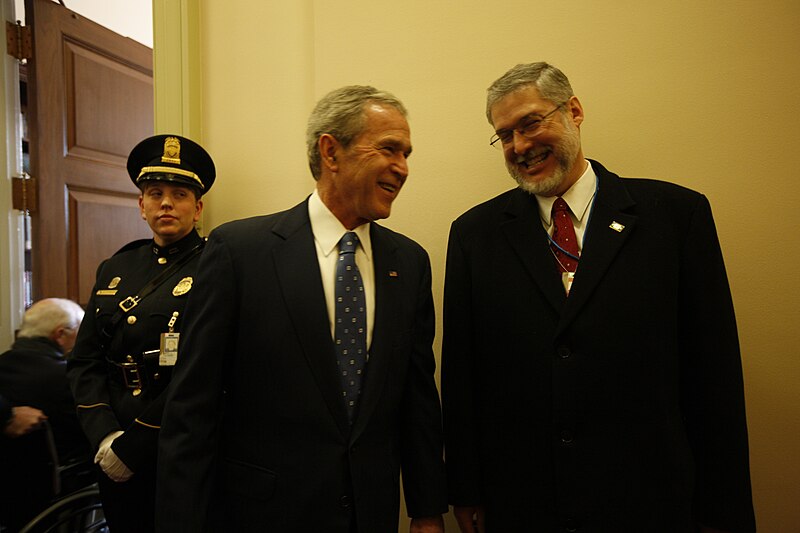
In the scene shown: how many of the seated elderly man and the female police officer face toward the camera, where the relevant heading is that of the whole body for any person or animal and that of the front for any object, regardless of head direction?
1

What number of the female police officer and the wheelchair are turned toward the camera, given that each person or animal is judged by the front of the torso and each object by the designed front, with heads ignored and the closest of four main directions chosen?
1

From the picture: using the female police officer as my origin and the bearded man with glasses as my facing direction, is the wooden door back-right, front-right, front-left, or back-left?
back-left

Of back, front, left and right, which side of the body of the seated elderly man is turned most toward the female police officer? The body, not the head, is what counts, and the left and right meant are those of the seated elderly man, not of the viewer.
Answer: right

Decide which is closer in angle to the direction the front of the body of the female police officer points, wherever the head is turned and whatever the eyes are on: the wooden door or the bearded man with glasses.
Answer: the bearded man with glasses

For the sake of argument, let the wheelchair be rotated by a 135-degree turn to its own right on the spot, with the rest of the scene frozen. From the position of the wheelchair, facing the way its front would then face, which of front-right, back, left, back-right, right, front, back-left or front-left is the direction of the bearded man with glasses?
front-left

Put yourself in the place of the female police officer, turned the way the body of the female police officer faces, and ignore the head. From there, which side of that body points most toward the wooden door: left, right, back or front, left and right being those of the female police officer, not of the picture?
back
